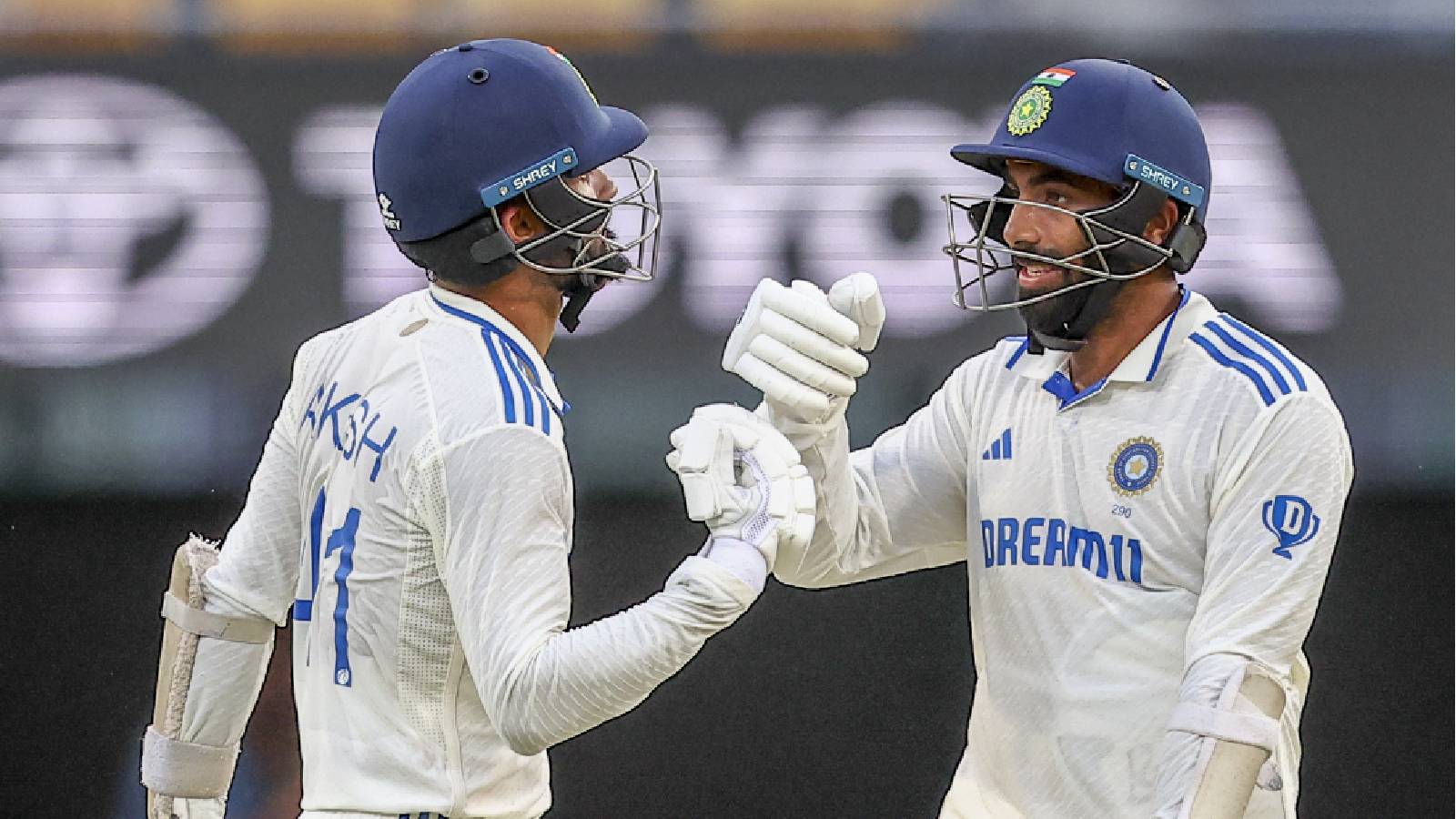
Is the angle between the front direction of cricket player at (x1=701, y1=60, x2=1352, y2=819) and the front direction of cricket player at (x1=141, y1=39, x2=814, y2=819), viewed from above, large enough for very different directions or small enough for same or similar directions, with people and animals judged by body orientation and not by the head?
very different directions

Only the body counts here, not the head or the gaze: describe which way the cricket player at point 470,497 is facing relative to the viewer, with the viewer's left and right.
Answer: facing away from the viewer and to the right of the viewer

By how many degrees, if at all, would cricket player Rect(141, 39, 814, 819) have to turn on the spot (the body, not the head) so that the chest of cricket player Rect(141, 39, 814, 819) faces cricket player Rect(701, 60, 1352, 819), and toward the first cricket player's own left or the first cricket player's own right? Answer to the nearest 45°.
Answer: approximately 45° to the first cricket player's own right

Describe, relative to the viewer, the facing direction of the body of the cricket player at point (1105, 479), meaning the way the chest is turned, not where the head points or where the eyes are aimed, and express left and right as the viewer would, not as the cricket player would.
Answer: facing the viewer and to the left of the viewer

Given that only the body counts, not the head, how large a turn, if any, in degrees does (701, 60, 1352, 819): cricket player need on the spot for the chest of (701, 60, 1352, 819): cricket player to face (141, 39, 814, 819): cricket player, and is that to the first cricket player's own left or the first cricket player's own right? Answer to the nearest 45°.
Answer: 0° — they already face them
